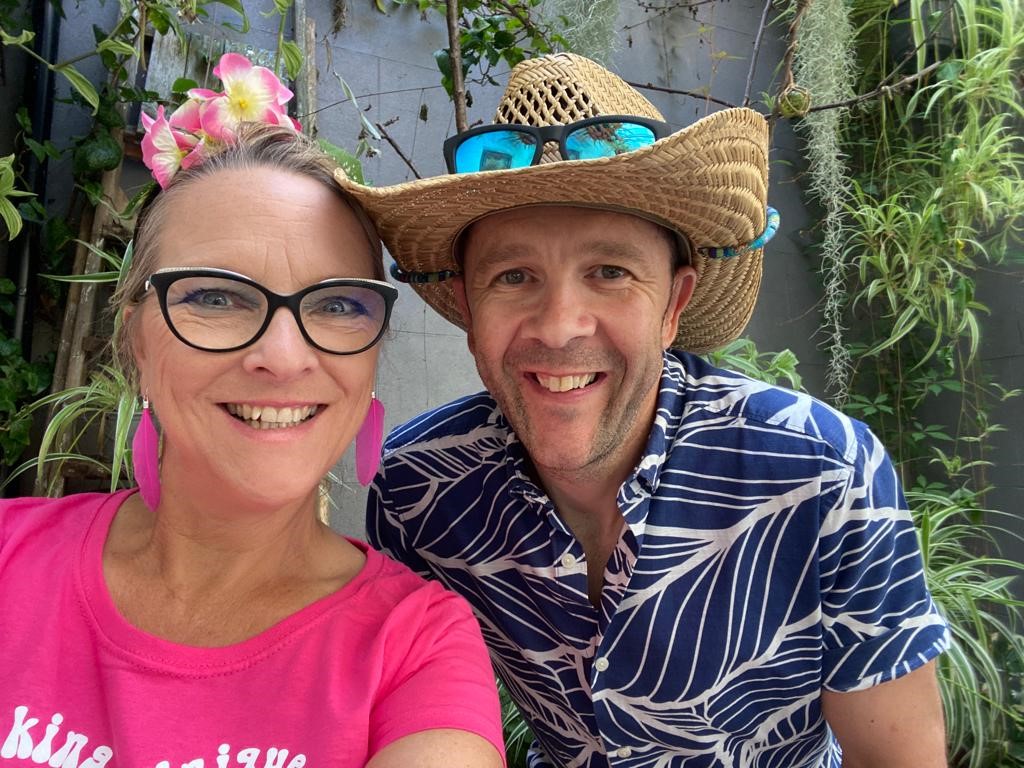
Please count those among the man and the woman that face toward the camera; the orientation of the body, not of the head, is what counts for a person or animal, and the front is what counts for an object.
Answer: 2

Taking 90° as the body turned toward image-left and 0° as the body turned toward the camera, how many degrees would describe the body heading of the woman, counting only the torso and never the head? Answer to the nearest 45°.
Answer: approximately 0°

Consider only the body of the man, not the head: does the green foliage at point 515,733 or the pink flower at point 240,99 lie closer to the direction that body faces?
the pink flower

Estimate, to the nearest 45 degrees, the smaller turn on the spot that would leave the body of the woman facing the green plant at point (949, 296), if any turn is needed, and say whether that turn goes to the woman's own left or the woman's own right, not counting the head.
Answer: approximately 135° to the woman's own left

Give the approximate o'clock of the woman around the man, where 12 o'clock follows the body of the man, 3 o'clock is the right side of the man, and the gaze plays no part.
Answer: The woman is roughly at 2 o'clock from the man.

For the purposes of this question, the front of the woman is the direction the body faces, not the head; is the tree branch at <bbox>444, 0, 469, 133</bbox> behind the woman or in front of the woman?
behind

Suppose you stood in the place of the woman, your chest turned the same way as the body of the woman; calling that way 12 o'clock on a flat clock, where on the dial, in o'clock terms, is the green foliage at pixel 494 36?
The green foliage is roughly at 7 o'clock from the woman.

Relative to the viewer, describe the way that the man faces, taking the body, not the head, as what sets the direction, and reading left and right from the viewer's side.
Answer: facing the viewer

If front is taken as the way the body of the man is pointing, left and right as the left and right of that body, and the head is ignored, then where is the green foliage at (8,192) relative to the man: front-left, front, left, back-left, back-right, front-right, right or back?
right

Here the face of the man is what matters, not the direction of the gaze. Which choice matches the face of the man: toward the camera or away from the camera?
toward the camera

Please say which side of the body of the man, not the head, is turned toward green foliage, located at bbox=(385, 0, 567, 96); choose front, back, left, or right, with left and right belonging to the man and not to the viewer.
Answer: back
